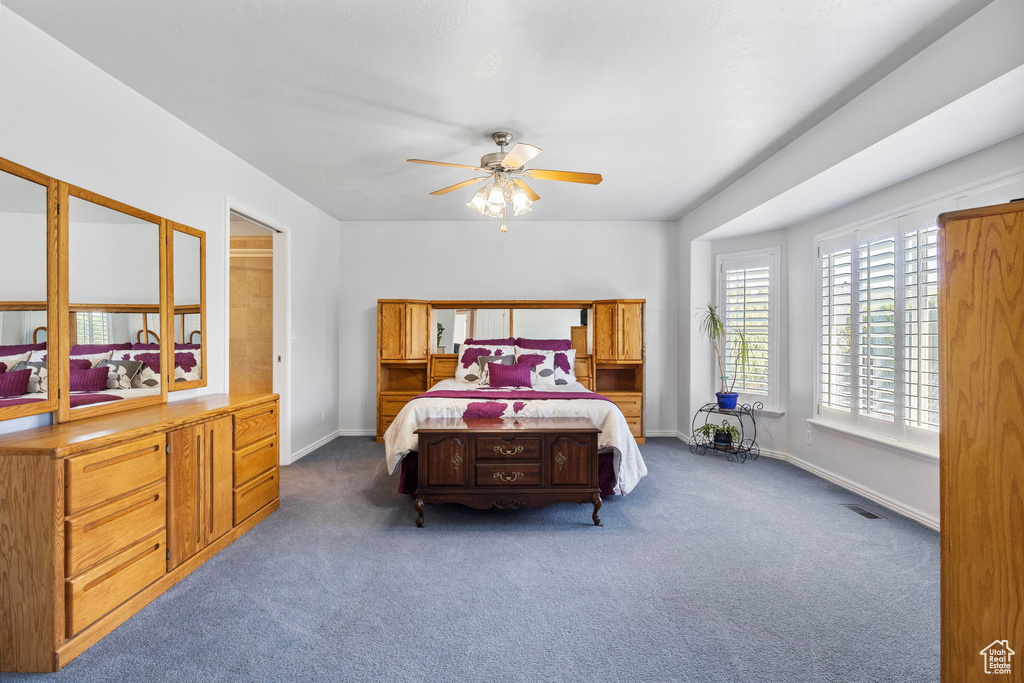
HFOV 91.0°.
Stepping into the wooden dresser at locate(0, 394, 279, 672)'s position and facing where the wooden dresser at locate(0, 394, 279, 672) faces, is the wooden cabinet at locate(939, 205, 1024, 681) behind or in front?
in front

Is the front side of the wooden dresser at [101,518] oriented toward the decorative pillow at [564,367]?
no

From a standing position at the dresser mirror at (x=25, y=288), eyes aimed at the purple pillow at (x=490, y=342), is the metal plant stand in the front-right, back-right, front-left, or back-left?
front-right

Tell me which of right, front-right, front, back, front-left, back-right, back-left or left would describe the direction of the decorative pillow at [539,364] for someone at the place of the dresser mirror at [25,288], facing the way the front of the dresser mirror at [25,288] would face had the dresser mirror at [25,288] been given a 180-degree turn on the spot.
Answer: back-right

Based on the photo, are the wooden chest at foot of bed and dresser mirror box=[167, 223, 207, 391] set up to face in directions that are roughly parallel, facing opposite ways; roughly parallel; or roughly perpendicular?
roughly perpendicular

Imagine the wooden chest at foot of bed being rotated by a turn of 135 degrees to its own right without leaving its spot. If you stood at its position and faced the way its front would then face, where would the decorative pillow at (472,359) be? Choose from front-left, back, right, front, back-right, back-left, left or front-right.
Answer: front-right

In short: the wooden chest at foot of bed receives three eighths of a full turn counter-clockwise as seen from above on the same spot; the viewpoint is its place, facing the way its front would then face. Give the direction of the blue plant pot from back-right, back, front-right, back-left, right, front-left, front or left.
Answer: front

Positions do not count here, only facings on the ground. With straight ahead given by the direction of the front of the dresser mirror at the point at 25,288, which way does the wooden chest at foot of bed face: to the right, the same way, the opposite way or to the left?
to the right

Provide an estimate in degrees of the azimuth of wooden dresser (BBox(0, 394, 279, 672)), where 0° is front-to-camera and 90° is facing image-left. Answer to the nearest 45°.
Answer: approximately 315°

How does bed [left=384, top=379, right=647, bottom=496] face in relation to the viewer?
toward the camera

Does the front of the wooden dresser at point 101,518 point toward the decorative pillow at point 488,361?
no

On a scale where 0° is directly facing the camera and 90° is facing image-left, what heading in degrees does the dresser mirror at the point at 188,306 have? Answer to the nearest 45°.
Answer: approximately 315°

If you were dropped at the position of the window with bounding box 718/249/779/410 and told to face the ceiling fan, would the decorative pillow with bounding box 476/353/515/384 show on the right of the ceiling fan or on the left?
right

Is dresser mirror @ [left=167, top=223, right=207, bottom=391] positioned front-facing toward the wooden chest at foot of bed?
yes

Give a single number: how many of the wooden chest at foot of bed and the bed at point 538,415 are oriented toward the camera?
2

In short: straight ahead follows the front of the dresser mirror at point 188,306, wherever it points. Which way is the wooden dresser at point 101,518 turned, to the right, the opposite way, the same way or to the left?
the same way

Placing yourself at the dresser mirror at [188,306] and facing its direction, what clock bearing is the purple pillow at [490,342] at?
The purple pillow is roughly at 10 o'clock from the dresser mirror.

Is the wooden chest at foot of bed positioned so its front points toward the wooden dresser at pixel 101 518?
no

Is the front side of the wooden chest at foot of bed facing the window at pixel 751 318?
no

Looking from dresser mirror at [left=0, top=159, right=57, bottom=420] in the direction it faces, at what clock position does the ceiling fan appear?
The ceiling fan is roughly at 11 o'clock from the dresser mirror.
